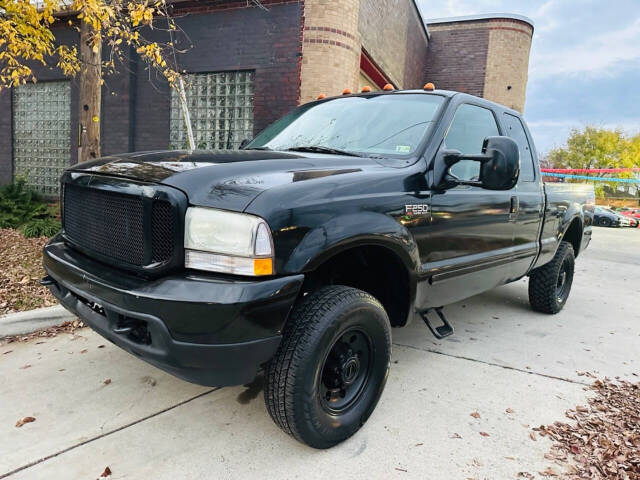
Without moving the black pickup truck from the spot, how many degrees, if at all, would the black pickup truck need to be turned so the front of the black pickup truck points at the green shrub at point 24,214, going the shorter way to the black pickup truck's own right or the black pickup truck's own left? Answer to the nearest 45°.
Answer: approximately 90° to the black pickup truck's own right

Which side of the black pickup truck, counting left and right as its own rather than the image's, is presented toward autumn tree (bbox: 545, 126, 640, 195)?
back

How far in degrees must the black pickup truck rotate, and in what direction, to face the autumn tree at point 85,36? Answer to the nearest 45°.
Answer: approximately 90° to its right

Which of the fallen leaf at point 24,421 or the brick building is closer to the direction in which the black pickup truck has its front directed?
the fallen leaf

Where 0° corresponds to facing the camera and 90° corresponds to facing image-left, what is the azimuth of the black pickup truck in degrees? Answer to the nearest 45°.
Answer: approximately 45°

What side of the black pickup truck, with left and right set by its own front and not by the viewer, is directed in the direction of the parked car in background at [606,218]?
back

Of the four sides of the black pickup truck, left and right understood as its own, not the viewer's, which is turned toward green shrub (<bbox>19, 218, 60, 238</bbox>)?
right

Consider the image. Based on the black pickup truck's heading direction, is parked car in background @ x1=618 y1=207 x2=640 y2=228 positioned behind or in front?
behind
